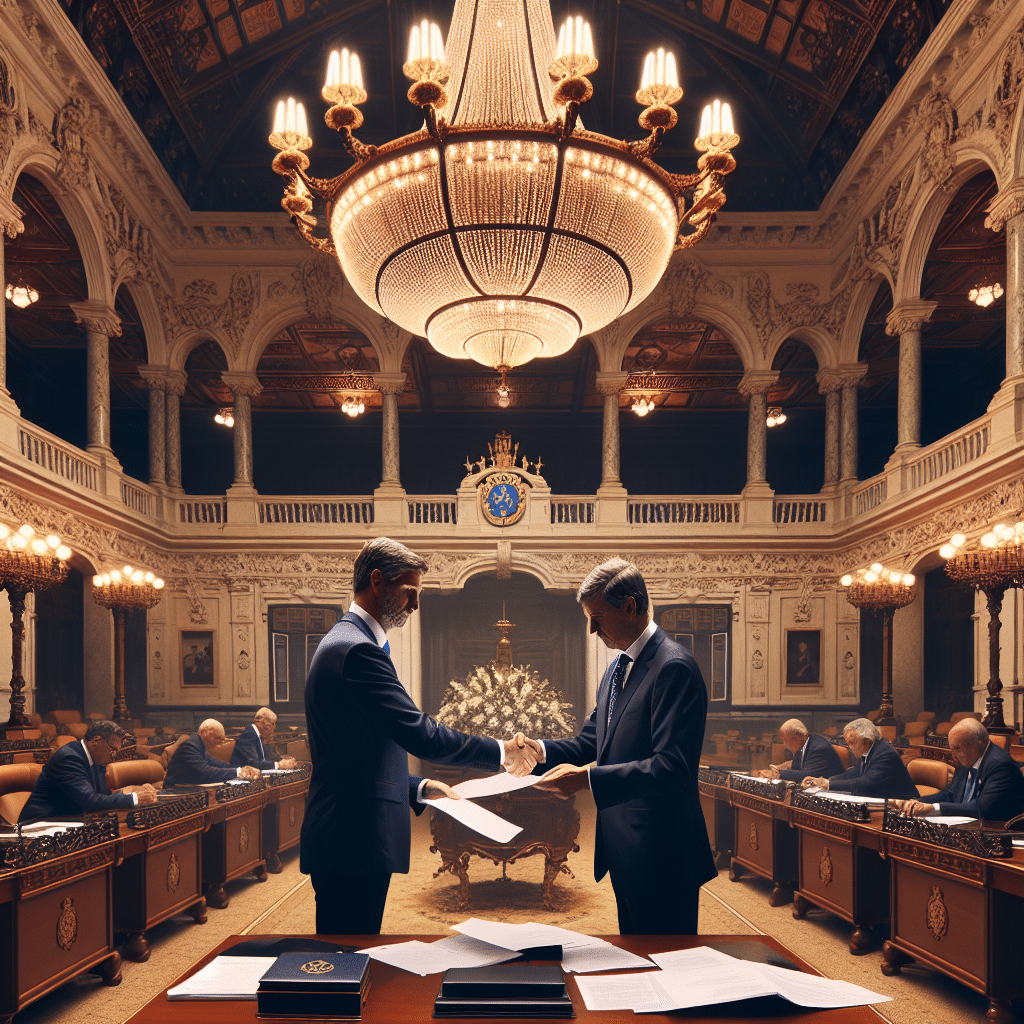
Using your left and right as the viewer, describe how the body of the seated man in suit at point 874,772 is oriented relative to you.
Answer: facing to the left of the viewer

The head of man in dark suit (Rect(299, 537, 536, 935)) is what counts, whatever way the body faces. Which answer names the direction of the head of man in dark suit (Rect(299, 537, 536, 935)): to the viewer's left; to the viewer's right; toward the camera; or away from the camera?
to the viewer's right

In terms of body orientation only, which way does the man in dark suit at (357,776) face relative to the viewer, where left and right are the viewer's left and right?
facing to the right of the viewer

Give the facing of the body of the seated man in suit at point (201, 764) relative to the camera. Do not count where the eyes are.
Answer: to the viewer's right

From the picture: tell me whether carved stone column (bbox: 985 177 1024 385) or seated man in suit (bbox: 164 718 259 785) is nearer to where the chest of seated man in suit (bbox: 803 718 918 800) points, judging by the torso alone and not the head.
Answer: the seated man in suit

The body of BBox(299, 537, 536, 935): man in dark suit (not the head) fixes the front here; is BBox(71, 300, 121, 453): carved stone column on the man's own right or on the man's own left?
on the man's own left

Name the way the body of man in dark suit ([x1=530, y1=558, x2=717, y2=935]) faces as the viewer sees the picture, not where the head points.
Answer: to the viewer's left

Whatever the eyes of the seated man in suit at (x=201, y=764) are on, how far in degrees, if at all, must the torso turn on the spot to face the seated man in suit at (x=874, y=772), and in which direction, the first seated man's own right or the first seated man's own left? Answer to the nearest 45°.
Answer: approximately 45° to the first seated man's own right
